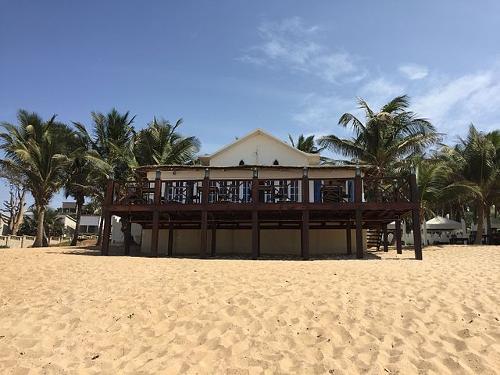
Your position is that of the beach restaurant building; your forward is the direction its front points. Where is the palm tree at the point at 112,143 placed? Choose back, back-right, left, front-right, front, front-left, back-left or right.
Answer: back-right

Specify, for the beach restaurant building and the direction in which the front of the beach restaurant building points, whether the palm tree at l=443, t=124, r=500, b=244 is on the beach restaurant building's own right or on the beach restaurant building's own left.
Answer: on the beach restaurant building's own left

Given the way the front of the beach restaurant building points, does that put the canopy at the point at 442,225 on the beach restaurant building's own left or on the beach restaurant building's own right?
on the beach restaurant building's own left

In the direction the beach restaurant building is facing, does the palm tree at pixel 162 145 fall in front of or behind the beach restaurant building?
behind

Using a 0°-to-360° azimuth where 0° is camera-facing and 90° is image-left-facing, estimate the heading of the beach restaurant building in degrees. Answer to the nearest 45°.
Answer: approximately 0°

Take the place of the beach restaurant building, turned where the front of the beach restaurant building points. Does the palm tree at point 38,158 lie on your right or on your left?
on your right

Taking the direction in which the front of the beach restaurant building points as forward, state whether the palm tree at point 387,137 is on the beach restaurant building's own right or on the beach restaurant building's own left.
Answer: on the beach restaurant building's own left
